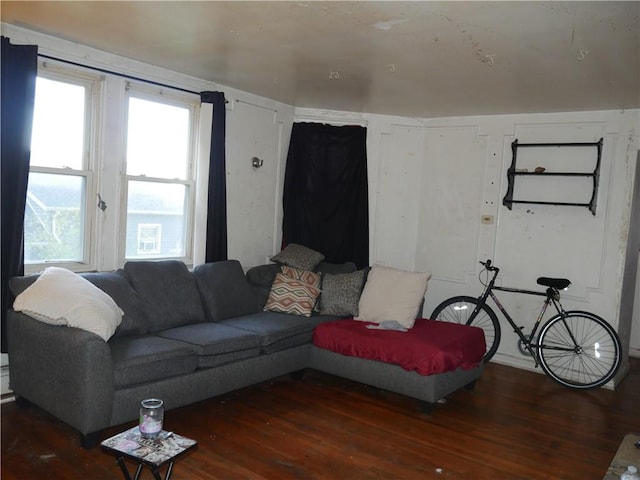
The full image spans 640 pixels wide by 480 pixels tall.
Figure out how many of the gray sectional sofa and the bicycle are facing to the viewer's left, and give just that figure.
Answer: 1

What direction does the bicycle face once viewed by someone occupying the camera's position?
facing to the left of the viewer

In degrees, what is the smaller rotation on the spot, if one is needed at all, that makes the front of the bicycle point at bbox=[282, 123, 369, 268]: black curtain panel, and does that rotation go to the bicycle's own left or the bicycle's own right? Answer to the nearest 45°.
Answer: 0° — it already faces it

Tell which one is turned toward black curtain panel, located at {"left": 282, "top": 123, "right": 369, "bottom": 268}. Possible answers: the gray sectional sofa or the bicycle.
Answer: the bicycle

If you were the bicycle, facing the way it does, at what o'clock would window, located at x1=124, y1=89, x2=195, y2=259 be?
The window is roughly at 11 o'clock from the bicycle.

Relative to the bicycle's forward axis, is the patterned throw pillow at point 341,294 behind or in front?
in front

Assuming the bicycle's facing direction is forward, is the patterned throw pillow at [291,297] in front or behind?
in front

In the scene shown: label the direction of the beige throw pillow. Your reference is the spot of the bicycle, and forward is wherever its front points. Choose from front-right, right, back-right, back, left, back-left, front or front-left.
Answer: front-left

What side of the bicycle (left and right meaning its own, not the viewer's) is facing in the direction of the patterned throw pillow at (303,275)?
front

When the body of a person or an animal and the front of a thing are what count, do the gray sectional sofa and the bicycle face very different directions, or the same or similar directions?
very different directions

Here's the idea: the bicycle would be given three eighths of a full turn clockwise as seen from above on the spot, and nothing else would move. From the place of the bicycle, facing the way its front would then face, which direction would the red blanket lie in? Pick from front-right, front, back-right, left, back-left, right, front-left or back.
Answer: back

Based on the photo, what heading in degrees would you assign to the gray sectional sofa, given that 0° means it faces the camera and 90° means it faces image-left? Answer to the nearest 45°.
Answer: approximately 315°
